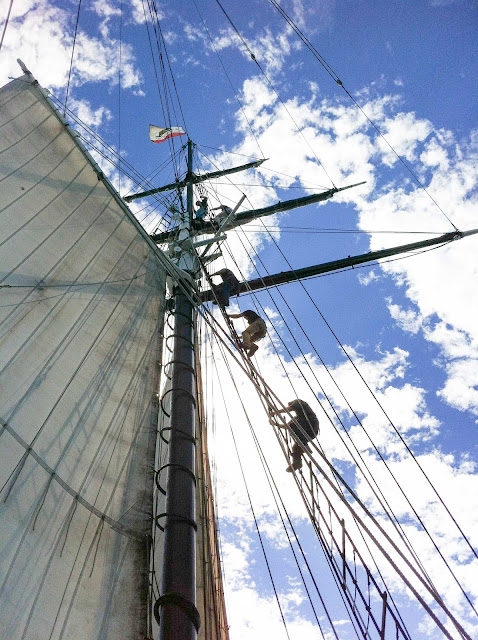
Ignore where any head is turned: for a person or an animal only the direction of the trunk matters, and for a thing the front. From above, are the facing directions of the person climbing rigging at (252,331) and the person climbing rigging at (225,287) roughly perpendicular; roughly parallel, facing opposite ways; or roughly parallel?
roughly parallel
